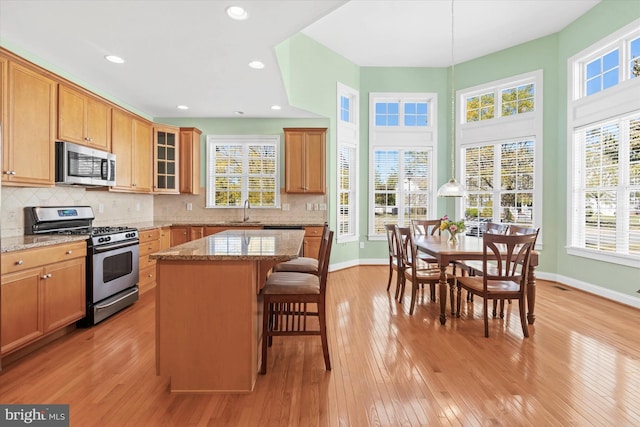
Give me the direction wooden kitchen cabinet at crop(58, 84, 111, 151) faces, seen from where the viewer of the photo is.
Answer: facing the viewer and to the right of the viewer

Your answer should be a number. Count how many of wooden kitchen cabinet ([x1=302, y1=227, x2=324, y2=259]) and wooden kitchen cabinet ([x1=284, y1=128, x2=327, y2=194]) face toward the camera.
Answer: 2

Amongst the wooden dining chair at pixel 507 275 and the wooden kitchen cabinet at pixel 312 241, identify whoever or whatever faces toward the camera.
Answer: the wooden kitchen cabinet

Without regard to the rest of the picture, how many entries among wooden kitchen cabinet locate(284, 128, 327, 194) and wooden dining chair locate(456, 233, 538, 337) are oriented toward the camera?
1

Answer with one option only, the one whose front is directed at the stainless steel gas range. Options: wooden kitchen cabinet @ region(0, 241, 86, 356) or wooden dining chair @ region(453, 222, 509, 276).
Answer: the wooden dining chair

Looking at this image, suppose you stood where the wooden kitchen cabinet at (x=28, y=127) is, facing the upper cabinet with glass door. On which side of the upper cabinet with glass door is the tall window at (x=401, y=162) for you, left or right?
right

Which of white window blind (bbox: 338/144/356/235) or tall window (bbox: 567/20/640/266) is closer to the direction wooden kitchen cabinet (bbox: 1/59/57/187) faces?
the tall window

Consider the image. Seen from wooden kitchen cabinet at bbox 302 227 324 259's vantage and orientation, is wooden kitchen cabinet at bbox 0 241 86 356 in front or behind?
in front

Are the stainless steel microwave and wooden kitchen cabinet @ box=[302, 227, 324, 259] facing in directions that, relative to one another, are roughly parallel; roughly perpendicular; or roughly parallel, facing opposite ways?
roughly perpendicular

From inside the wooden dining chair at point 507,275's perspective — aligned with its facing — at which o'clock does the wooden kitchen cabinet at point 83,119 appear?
The wooden kitchen cabinet is roughly at 10 o'clock from the wooden dining chair.

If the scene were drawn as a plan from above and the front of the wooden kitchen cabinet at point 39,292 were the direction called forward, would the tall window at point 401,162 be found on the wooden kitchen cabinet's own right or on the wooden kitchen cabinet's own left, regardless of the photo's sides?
on the wooden kitchen cabinet's own left

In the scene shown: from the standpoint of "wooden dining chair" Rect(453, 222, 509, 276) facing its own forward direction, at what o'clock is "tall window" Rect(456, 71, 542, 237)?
The tall window is roughly at 5 o'clock from the wooden dining chair.

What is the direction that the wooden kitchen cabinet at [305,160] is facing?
toward the camera

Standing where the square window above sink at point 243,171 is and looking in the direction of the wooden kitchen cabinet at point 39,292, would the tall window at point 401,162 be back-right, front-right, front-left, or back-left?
back-left

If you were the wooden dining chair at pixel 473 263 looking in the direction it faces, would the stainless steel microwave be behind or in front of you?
in front

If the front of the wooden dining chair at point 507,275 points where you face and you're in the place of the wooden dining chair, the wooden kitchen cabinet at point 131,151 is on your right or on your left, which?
on your left

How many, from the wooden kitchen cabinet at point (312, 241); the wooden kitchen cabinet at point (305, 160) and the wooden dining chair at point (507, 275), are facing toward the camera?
2

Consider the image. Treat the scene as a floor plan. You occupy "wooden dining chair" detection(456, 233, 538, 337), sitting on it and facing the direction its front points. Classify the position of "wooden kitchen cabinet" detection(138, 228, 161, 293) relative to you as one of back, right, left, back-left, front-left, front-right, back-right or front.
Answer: front-left
